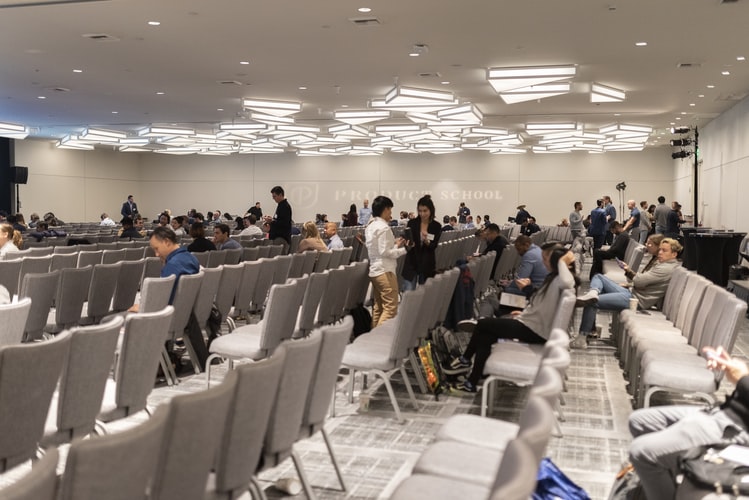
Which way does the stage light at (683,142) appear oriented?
to the viewer's left

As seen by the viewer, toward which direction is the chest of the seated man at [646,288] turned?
to the viewer's left

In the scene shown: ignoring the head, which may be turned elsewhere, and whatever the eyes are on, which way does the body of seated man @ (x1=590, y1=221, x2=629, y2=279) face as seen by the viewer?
to the viewer's left

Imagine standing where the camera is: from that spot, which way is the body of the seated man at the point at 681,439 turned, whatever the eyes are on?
to the viewer's left

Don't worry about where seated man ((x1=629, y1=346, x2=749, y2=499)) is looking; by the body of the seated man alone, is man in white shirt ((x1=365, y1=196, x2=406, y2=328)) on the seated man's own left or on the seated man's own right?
on the seated man's own right

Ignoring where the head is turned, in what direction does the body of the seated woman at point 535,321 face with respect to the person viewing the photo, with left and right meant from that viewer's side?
facing to the left of the viewer

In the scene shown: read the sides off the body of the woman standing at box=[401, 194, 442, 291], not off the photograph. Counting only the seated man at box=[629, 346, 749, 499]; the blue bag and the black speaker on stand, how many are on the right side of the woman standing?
1
